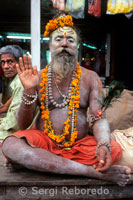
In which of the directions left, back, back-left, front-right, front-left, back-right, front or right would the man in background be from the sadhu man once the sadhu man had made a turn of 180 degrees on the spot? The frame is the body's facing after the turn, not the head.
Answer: front-left

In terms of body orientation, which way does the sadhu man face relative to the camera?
toward the camera

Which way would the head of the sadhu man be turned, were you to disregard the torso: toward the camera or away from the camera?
toward the camera
